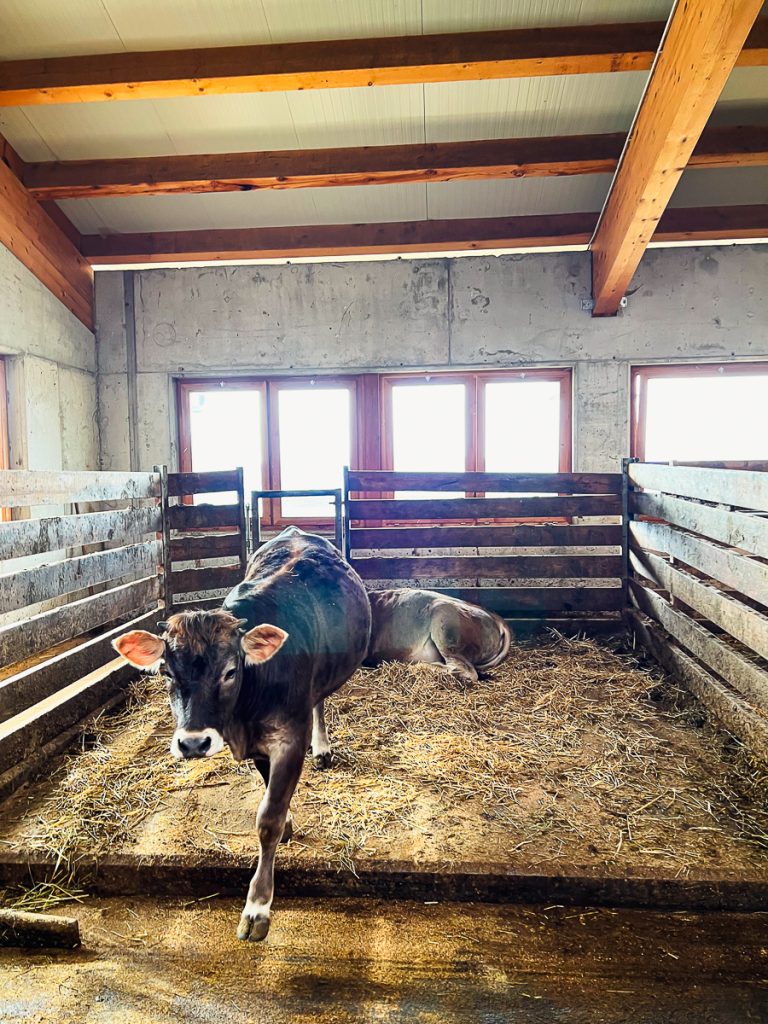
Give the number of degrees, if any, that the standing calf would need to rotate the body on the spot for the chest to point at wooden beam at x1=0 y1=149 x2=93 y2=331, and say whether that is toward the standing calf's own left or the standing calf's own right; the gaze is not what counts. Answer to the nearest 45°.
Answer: approximately 135° to the standing calf's own right

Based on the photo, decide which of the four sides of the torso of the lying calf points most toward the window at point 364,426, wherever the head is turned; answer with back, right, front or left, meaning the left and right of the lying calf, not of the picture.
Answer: right

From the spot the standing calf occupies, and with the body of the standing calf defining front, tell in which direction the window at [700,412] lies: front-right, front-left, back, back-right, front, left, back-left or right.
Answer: back

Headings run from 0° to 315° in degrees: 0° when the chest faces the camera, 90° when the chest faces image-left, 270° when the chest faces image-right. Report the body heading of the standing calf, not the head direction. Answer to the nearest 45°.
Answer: approximately 45°

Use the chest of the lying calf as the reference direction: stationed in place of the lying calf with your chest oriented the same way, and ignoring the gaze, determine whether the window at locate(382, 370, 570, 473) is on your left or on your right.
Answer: on your right

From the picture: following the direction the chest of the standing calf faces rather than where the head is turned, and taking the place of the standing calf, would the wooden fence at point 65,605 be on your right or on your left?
on your right

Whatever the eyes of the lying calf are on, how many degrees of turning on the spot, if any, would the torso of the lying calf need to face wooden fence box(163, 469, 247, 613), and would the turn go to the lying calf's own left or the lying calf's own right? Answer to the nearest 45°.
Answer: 0° — it already faces it

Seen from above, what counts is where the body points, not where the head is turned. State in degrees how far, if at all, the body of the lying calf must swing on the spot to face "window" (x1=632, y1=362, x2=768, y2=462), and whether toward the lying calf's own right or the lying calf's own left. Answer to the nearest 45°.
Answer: approximately 135° to the lying calf's own right

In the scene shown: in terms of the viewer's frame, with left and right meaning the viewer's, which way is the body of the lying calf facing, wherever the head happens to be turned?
facing to the left of the viewer

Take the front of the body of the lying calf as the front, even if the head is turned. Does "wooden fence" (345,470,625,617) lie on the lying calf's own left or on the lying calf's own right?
on the lying calf's own right
